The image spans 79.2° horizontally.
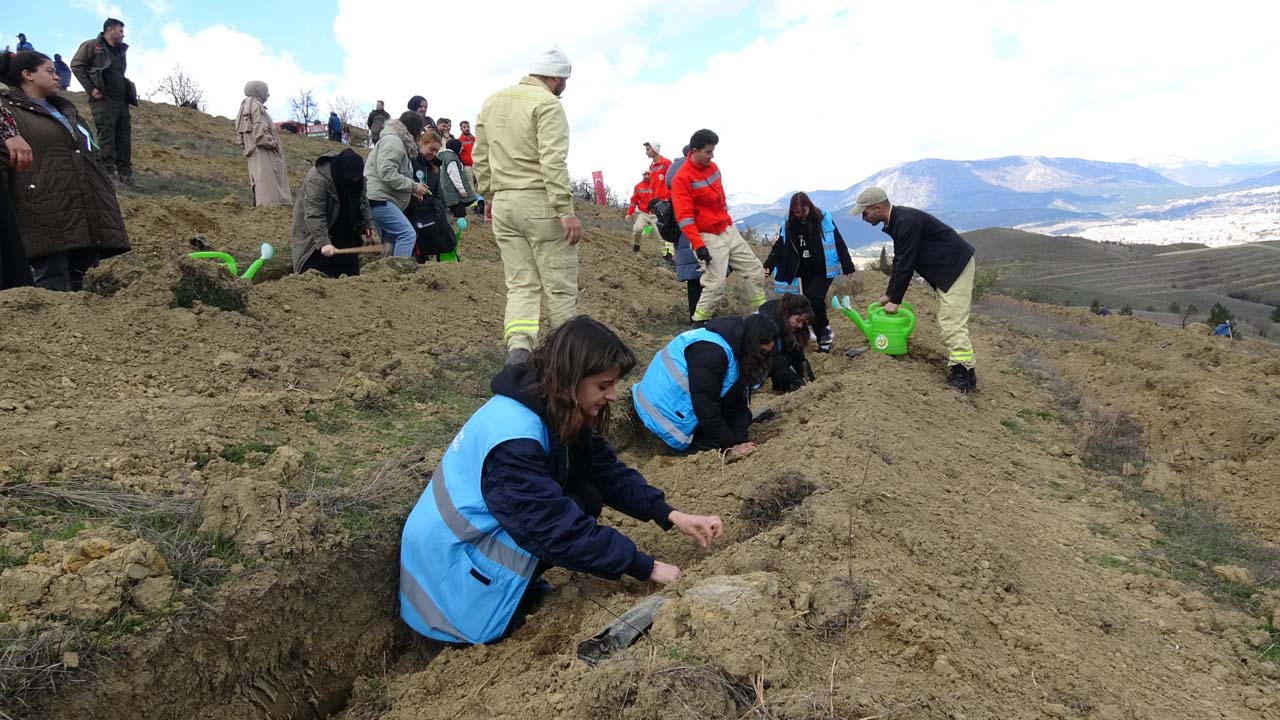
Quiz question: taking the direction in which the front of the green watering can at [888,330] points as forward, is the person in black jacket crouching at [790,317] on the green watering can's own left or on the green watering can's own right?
on the green watering can's own left

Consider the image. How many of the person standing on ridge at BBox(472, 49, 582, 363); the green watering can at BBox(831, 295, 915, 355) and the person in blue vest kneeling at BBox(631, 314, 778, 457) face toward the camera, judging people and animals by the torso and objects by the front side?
0

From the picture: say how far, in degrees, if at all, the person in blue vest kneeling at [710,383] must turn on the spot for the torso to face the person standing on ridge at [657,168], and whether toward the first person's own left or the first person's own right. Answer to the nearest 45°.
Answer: approximately 90° to the first person's own left

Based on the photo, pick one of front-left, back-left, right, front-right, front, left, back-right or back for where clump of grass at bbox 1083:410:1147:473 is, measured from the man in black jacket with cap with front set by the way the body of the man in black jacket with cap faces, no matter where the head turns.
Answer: back-left

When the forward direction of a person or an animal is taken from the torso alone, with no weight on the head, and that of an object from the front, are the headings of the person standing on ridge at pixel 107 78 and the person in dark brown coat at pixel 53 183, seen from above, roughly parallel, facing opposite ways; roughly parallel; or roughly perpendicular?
roughly parallel

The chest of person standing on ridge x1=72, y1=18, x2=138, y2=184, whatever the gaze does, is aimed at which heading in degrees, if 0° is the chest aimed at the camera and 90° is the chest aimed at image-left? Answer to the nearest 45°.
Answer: approximately 315°

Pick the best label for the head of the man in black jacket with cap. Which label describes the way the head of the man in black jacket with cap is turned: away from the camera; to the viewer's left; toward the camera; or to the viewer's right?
to the viewer's left

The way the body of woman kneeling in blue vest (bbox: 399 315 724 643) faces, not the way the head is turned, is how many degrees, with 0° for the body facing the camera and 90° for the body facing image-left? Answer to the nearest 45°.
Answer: approximately 270°

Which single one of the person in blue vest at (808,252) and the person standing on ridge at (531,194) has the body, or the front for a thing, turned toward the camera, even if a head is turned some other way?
the person in blue vest

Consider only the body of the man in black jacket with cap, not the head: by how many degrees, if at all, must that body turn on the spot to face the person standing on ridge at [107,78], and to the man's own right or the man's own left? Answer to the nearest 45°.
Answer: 0° — they already face them

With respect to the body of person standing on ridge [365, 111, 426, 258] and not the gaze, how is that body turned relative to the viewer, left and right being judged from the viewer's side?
facing to the right of the viewer
